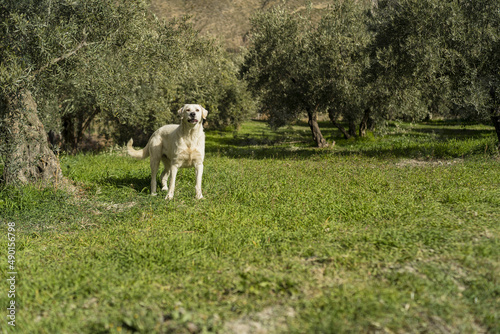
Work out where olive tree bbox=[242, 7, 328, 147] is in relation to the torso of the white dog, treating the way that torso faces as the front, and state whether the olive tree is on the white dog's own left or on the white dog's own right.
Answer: on the white dog's own left

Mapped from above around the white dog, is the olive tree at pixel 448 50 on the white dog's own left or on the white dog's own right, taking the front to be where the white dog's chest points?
on the white dog's own left

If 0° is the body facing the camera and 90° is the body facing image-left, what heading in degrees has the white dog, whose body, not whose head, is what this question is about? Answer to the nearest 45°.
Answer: approximately 315°
